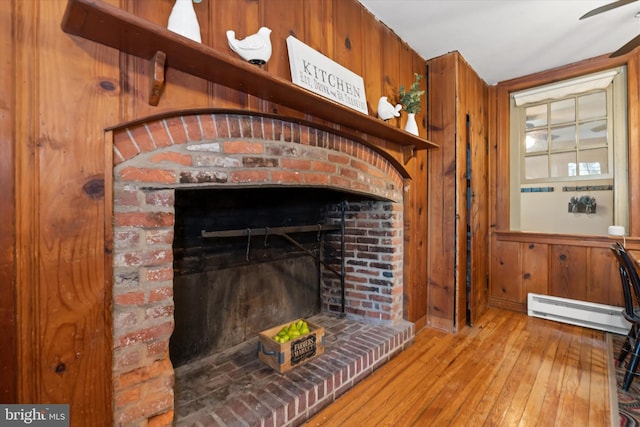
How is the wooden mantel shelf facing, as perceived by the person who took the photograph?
facing the viewer and to the right of the viewer

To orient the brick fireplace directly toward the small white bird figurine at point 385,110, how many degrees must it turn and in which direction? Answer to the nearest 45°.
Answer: approximately 90° to its left

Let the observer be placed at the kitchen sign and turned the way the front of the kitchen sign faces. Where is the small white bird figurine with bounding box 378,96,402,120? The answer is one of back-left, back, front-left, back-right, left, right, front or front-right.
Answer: left

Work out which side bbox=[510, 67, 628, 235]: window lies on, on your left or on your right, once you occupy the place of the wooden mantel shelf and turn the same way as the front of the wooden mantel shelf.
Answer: on your left

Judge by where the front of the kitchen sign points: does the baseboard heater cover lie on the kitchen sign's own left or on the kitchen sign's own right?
on the kitchen sign's own left

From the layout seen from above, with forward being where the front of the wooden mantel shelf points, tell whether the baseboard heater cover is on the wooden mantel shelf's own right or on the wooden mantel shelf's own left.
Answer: on the wooden mantel shelf's own left

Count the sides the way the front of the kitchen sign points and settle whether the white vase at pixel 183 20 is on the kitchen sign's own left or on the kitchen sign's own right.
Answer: on the kitchen sign's own right

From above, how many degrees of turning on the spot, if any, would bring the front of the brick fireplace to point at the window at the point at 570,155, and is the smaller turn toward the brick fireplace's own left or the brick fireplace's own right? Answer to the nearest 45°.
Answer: approximately 45° to the brick fireplace's own left
